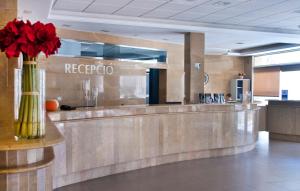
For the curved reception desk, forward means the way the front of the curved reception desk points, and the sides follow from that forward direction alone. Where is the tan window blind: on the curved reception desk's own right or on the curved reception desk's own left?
on the curved reception desk's own left

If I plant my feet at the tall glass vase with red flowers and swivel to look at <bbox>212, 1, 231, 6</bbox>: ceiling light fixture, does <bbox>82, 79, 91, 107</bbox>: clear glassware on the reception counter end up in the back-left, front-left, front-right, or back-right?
front-left

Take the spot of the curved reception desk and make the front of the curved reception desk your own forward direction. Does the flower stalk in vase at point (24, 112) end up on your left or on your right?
on your right

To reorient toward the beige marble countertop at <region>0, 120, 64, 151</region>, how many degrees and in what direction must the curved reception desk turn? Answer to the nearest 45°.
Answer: approximately 45° to its right

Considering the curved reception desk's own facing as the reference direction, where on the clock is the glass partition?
The glass partition is roughly at 7 o'clock from the curved reception desk.

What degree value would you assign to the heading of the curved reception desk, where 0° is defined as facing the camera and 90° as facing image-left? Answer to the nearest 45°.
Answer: approximately 315°

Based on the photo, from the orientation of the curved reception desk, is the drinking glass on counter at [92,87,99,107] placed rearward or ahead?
rearward

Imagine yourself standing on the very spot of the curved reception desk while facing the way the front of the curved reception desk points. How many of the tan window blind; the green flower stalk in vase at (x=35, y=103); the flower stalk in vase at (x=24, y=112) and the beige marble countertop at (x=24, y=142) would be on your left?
1

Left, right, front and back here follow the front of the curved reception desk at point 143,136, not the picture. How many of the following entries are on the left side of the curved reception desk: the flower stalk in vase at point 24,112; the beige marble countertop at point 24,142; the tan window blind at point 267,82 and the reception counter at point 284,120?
2

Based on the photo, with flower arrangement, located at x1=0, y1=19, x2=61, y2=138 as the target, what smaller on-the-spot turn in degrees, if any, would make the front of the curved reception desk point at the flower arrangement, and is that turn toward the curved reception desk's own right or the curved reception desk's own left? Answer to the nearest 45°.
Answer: approximately 45° to the curved reception desk's own right

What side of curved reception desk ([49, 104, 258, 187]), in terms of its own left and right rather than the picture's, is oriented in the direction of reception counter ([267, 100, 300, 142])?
left
